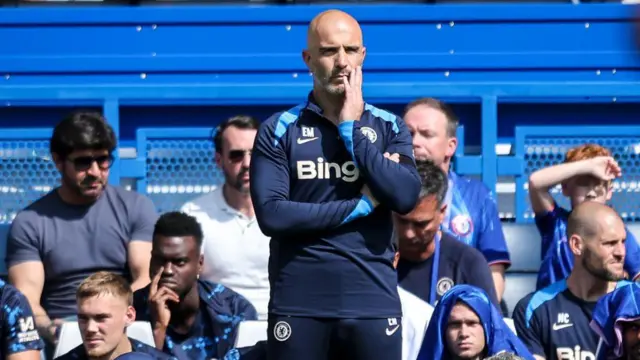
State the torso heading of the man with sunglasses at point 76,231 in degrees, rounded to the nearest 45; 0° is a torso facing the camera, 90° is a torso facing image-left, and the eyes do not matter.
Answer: approximately 315°

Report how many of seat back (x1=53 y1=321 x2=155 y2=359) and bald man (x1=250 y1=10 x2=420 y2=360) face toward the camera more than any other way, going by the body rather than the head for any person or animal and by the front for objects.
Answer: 2

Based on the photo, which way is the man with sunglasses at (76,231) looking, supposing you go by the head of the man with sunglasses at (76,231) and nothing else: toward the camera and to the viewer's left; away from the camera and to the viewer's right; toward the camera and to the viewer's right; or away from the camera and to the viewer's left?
toward the camera and to the viewer's right

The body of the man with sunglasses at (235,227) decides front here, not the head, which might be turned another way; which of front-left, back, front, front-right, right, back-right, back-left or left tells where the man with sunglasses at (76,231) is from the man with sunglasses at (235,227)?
back-right
